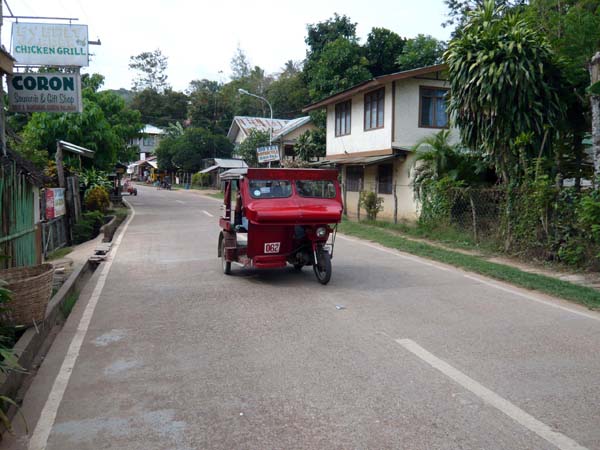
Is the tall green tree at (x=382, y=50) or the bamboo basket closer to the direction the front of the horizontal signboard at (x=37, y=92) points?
the bamboo basket

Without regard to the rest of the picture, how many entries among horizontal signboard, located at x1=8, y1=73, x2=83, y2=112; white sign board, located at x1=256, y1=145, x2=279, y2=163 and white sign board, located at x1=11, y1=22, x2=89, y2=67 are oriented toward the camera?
3

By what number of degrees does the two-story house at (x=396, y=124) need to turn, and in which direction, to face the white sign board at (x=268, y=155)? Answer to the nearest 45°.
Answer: approximately 90° to its right

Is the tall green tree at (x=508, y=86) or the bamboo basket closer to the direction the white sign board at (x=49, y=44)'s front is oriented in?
the bamboo basket

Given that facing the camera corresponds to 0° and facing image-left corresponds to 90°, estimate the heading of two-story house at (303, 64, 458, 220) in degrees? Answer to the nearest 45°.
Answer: approximately 45°

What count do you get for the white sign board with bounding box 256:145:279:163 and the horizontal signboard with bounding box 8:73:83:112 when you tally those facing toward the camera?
2

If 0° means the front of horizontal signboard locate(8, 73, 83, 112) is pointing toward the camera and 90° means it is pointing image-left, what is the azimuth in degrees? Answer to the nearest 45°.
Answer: approximately 0°

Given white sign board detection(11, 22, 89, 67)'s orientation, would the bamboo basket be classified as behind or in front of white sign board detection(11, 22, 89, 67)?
in front

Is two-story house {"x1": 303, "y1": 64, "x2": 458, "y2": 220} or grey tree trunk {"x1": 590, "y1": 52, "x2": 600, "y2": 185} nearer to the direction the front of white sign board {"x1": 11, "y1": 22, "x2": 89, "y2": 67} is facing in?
the grey tree trunk

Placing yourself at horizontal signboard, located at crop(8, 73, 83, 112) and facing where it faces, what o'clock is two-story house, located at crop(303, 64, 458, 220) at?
The two-story house is roughly at 8 o'clock from the horizontal signboard.

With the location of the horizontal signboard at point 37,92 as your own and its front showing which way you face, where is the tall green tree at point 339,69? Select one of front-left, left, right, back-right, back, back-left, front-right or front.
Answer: back-left

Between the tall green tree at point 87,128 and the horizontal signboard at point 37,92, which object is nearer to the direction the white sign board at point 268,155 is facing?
the horizontal signboard
